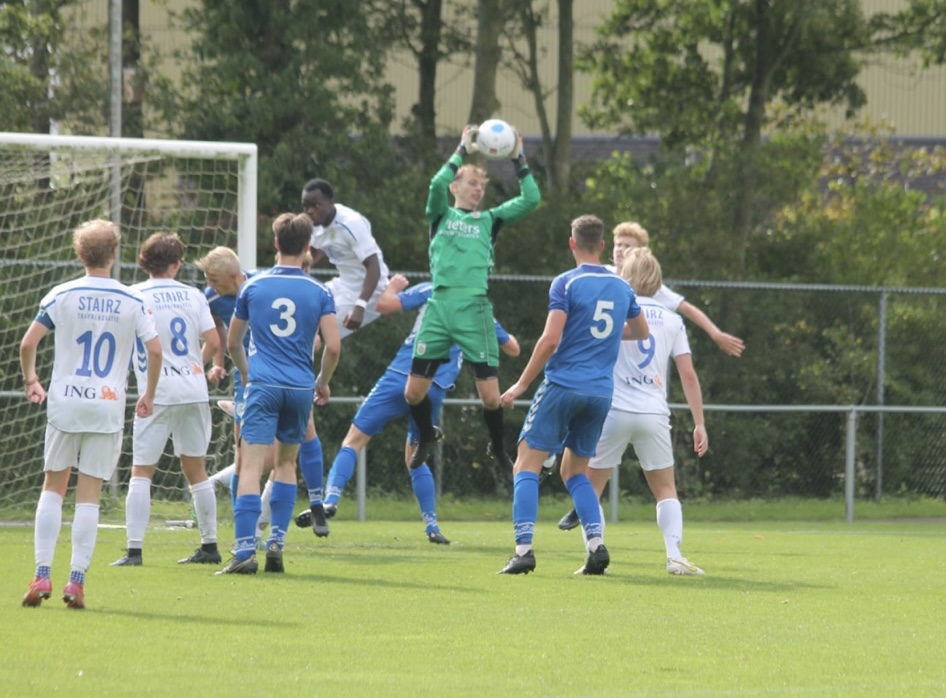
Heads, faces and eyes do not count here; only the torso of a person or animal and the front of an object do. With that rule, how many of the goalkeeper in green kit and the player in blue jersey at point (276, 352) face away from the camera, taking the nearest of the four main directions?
1

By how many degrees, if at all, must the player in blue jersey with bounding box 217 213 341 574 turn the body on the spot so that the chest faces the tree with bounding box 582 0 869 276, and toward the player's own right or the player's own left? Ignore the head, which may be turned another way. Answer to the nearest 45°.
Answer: approximately 45° to the player's own right

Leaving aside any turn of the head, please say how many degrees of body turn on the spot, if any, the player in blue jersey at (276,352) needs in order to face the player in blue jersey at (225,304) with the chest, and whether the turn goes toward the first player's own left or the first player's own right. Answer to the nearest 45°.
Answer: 0° — they already face them

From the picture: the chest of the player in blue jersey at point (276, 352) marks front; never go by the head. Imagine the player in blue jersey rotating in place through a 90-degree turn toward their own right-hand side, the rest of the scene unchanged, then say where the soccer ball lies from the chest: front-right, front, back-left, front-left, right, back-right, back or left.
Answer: front-left

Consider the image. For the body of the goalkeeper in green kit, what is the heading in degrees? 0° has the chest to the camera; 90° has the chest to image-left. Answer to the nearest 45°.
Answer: approximately 0°

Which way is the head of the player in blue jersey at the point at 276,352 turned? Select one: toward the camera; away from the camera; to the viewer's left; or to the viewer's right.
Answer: away from the camera

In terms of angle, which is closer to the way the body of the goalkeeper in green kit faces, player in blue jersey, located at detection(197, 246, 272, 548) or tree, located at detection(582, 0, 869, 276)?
the player in blue jersey

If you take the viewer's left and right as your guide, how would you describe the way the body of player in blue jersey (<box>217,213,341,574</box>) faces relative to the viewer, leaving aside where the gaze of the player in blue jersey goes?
facing away from the viewer

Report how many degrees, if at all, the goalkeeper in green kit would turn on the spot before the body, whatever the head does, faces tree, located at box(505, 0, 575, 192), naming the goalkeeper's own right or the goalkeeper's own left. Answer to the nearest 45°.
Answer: approximately 180°

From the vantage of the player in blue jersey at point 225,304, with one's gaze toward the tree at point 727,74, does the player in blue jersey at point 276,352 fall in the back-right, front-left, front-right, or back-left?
back-right

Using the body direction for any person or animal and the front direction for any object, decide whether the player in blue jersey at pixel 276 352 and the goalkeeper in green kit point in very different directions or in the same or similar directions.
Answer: very different directions

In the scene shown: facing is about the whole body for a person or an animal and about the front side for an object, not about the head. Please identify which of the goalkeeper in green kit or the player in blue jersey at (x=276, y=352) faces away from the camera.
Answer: the player in blue jersey

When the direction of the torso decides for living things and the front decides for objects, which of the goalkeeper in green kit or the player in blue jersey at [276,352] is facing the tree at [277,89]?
the player in blue jersey

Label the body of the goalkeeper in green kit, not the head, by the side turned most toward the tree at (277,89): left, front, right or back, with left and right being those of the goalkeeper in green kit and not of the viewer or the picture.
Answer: back

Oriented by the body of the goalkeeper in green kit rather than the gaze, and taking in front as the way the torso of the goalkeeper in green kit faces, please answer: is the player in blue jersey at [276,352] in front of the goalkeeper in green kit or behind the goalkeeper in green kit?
in front
